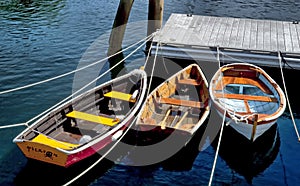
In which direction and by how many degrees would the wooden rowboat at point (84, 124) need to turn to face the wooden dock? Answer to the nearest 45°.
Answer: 0° — it already faces it

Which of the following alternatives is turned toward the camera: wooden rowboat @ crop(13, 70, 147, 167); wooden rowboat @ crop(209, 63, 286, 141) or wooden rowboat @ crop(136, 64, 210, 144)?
wooden rowboat @ crop(209, 63, 286, 141)

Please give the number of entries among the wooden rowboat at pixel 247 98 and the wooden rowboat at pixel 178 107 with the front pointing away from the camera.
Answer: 1

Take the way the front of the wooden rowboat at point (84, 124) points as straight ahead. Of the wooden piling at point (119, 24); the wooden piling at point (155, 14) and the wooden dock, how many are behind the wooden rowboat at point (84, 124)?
0

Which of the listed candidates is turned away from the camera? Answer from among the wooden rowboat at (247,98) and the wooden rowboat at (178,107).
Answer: the wooden rowboat at (178,107)

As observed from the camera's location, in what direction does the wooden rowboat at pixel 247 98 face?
facing the viewer

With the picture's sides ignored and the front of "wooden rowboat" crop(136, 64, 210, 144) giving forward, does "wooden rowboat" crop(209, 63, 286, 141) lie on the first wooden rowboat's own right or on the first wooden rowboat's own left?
on the first wooden rowboat's own right

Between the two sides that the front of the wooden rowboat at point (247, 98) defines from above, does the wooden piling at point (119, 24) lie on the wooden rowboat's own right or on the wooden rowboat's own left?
on the wooden rowboat's own right

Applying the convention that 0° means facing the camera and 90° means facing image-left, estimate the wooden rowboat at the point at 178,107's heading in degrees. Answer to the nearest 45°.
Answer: approximately 180°

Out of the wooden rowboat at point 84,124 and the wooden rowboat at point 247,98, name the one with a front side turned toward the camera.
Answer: the wooden rowboat at point 247,98

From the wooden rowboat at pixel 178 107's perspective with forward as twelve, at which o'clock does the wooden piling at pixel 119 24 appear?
The wooden piling is roughly at 11 o'clock from the wooden rowboat.

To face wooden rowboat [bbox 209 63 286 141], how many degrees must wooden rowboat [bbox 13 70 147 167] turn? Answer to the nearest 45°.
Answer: approximately 45° to its right

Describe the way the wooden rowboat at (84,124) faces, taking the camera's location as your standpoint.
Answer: facing away from the viewer and to the right of the viewer

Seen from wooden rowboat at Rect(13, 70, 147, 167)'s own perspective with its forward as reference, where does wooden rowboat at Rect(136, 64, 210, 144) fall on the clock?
wooden rowboat at Rect(136, 64, 210, 144) is roughly at 1 o'clock from wooden rowboat at Rect(13, 70, 147, 167).
